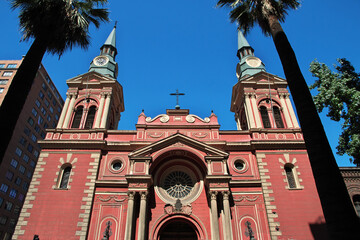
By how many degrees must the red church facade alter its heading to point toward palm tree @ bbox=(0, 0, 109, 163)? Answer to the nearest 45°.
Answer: approximately 45° to its right

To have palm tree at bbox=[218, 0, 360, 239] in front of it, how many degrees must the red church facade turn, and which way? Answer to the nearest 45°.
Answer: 0° — it already faces it

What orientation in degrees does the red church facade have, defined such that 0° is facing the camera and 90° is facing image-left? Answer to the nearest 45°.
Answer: approximately 0°
